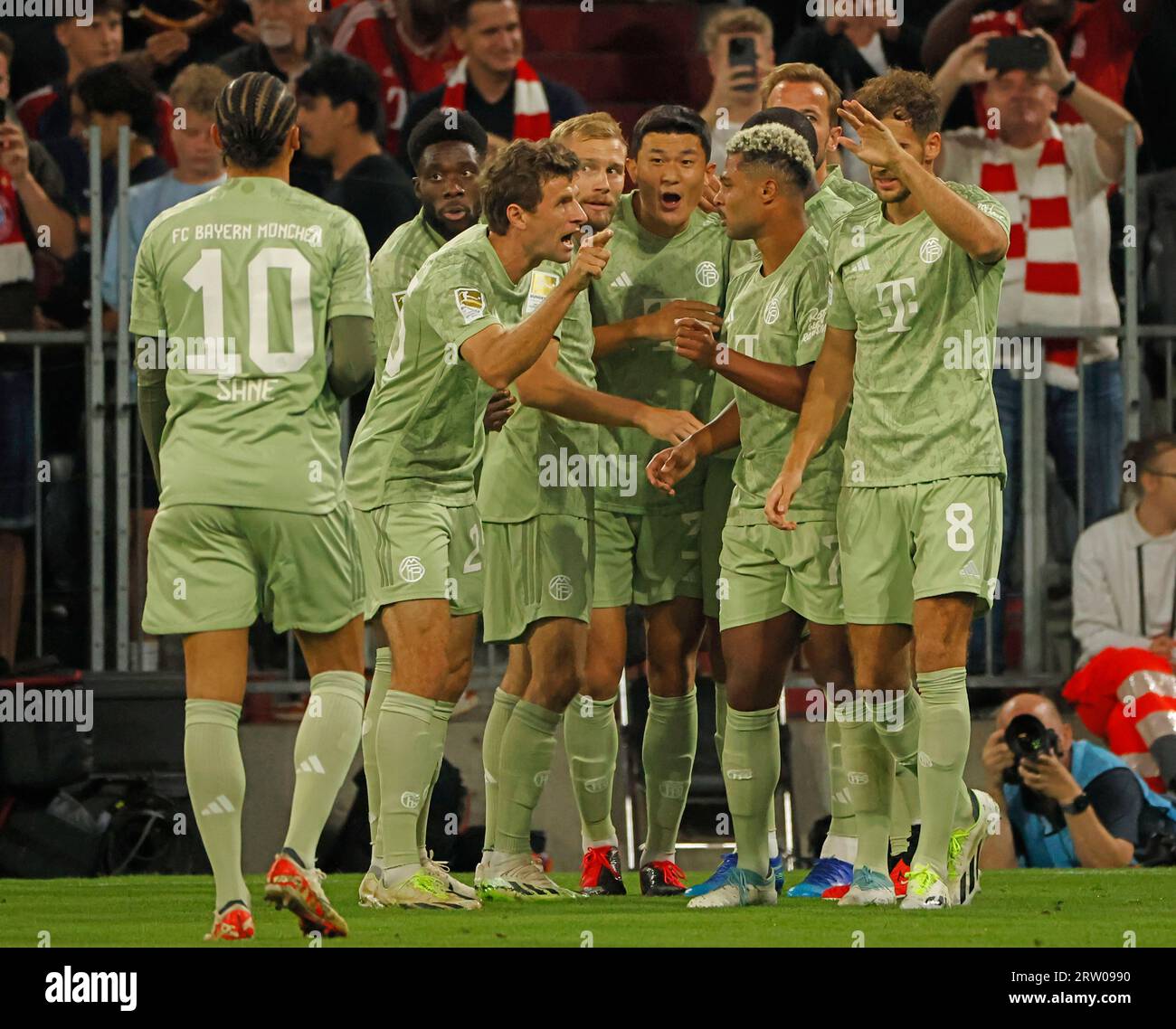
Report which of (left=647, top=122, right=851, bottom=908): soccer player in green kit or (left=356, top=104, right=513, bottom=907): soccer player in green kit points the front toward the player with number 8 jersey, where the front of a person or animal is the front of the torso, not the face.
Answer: (left=356, top=104, right=513, bottom=907): soccer player in green kit

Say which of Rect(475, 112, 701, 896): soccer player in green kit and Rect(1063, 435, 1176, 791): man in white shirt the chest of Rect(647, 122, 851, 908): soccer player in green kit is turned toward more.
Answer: the soccer player in green kit

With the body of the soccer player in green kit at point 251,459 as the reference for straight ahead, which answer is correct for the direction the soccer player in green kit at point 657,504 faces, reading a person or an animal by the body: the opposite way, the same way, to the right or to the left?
the opposite way

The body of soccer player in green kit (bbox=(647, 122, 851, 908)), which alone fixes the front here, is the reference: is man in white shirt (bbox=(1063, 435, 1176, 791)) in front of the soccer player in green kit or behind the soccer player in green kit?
behind

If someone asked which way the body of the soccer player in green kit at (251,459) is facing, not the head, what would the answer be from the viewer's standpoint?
away from the camera

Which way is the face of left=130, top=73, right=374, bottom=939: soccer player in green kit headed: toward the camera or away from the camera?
away from the camera

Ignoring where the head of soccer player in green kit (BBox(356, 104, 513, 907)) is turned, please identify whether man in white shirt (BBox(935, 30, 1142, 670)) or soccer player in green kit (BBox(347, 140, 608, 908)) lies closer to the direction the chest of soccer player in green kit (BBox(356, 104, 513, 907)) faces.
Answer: the soccer player in green kit

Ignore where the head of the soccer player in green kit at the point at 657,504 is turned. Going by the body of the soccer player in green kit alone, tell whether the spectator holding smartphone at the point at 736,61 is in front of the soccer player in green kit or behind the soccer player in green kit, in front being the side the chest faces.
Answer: behind
